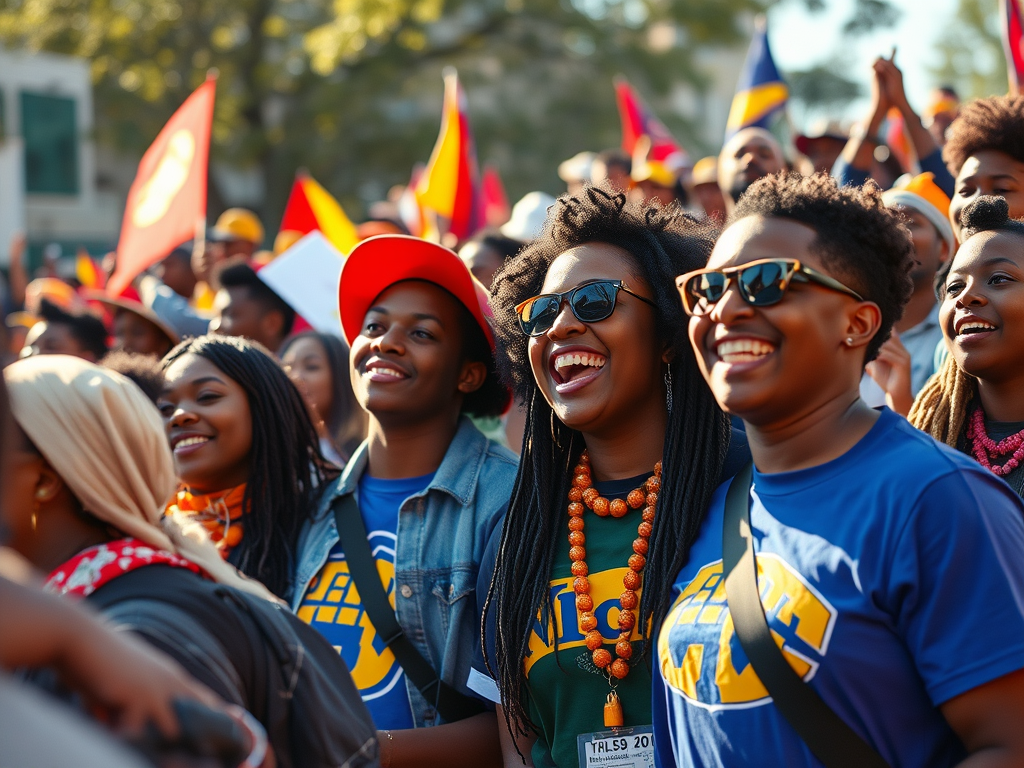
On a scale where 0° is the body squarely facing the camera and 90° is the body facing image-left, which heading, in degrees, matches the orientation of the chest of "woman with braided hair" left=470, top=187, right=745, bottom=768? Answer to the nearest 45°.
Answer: approximately 45°

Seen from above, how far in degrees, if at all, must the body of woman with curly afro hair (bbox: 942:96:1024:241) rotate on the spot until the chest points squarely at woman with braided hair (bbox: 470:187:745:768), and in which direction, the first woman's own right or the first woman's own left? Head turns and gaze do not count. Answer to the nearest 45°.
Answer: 0° — they already face them

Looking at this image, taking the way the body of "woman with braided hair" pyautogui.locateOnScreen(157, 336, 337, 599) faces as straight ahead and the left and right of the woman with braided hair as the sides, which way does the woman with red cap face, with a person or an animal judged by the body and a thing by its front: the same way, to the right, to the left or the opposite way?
the same way

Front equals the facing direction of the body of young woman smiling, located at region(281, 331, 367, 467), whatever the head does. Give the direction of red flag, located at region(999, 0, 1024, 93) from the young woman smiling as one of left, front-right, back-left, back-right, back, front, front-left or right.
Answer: back-left

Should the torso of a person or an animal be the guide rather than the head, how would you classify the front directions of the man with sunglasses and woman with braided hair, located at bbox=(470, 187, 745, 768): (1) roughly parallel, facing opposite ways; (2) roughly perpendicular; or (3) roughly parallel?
roughly parallel

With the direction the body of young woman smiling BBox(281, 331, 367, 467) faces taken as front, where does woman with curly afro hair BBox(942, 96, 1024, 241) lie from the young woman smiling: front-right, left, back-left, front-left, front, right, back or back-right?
left

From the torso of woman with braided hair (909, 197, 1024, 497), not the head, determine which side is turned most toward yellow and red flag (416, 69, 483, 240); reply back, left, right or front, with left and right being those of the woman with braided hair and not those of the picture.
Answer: right

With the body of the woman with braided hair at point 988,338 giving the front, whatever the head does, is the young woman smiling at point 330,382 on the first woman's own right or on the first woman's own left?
on the first woman's own right

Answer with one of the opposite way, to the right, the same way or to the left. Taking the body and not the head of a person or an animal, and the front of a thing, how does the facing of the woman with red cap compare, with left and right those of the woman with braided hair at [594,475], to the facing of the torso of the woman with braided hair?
the same way

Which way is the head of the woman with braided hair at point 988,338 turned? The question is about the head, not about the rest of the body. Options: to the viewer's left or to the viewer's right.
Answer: to the viewer's left

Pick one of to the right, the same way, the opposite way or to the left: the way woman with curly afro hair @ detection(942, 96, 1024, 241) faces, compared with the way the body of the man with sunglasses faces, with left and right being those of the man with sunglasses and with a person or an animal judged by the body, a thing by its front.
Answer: the same way

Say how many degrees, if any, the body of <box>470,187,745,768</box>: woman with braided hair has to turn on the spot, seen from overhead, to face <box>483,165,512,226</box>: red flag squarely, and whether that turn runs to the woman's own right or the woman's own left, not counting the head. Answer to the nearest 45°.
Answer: approximately 135° to the woman's own right

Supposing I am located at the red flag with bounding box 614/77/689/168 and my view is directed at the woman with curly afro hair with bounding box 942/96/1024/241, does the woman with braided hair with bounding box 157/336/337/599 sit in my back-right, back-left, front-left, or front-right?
front-right

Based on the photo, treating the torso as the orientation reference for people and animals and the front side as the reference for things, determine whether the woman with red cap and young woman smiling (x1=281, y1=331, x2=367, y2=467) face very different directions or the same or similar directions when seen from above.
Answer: same or similar directions

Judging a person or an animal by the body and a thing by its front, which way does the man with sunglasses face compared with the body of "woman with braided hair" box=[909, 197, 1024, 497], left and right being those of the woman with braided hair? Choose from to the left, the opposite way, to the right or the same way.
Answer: the same way
